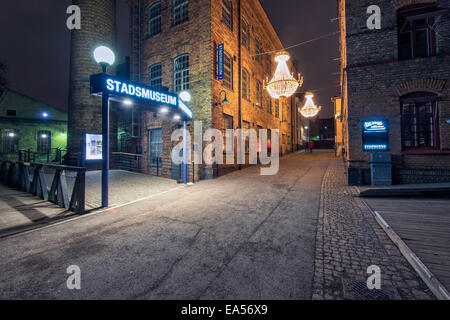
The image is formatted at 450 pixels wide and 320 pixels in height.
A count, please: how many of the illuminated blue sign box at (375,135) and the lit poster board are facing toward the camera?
2

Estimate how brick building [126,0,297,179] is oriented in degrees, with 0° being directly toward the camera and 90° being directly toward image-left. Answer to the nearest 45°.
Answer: approximately 315°

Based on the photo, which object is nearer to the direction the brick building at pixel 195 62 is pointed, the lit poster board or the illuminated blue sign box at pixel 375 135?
the illuminated blue sign box

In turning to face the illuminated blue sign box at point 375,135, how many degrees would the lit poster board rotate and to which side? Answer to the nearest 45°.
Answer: approximately 45° to its left

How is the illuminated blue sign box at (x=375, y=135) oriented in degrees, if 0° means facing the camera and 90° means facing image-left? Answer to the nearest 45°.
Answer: approximately 0°

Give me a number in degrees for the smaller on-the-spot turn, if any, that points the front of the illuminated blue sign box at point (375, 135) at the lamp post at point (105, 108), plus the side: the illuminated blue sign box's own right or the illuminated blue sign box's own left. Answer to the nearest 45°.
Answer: approximately 45° to the illuminated blue sign box's own right

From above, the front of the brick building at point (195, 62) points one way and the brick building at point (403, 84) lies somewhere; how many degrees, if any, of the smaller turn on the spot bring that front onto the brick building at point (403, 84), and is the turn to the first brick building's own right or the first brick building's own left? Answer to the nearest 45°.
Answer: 0° — it already faces it
